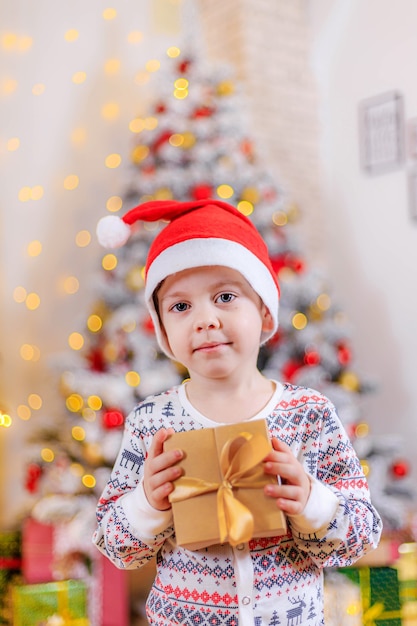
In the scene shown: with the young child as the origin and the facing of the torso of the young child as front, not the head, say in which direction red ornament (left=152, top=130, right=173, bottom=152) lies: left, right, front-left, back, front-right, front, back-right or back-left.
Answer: back

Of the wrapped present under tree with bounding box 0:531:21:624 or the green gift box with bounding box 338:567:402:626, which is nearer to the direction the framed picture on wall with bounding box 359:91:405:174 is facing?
the wrapped present under tree

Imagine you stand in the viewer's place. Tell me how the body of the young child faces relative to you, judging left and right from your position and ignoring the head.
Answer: facing the viewer

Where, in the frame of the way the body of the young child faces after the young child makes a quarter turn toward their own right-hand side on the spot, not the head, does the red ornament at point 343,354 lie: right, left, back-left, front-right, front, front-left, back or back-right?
right

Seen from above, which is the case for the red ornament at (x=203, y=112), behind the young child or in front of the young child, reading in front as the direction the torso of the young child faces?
behind

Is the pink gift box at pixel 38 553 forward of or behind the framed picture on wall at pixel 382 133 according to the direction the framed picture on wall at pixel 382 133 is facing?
forward

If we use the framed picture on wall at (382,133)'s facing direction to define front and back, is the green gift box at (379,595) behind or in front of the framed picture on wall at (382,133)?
in front

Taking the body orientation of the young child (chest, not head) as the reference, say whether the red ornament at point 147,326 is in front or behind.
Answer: behind

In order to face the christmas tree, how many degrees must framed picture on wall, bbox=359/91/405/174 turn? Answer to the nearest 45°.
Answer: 0° — it already faces it

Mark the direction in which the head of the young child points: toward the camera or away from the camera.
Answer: toward the camera

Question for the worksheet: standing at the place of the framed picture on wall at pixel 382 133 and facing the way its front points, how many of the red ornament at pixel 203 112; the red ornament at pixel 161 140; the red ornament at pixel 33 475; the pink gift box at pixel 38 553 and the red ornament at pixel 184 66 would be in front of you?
5

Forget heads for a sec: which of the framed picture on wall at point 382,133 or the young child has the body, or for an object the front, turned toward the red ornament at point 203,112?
the framed picture on wall

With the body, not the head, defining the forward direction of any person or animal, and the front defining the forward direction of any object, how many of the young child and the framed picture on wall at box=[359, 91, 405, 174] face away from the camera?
0

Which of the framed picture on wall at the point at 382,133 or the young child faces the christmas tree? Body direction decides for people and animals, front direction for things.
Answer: the framed picture on wall

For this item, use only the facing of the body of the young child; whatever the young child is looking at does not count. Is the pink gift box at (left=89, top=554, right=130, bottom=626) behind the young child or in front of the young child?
behind

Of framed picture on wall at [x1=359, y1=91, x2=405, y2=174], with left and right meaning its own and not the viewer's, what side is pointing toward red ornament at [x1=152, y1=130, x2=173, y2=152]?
front
